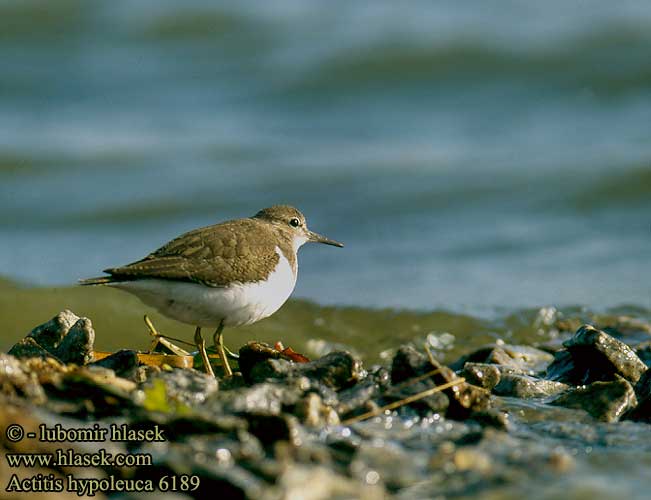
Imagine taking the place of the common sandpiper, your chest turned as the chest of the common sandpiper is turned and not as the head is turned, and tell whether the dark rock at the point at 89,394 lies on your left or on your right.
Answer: on your right

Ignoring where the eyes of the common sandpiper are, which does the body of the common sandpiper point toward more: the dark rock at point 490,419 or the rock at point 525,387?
the rock

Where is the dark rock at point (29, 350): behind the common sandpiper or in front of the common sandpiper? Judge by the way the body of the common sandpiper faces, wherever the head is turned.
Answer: behind

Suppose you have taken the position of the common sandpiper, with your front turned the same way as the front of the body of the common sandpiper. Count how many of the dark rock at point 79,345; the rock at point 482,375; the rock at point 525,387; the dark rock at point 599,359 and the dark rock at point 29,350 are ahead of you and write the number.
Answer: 3

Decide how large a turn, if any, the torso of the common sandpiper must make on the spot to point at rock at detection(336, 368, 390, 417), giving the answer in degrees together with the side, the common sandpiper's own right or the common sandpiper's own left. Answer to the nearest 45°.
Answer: approximately 45° to the common sandpiper's own right

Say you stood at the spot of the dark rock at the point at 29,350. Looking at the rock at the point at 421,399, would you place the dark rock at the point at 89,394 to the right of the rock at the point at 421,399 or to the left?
right

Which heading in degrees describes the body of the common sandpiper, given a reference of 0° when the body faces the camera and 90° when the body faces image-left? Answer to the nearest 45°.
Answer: approximately 270°

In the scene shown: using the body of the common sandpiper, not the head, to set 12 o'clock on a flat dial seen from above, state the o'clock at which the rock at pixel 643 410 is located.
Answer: The rock is roughly at 1 o'clock from the common sandpiper.

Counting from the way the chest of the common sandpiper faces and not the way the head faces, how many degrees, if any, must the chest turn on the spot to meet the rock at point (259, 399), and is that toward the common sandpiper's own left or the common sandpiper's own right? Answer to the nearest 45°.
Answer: approximately 90° to the common sandpiper's own right

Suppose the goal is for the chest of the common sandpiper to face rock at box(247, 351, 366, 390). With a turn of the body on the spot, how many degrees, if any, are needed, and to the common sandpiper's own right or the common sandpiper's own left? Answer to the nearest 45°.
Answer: approximately 45° to the common sandpiper's own right

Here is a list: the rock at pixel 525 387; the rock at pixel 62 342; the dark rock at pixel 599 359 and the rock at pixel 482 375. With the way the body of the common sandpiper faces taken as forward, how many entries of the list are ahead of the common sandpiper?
3

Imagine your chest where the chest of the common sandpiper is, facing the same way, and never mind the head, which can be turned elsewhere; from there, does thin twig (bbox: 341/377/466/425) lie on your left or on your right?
on your right
